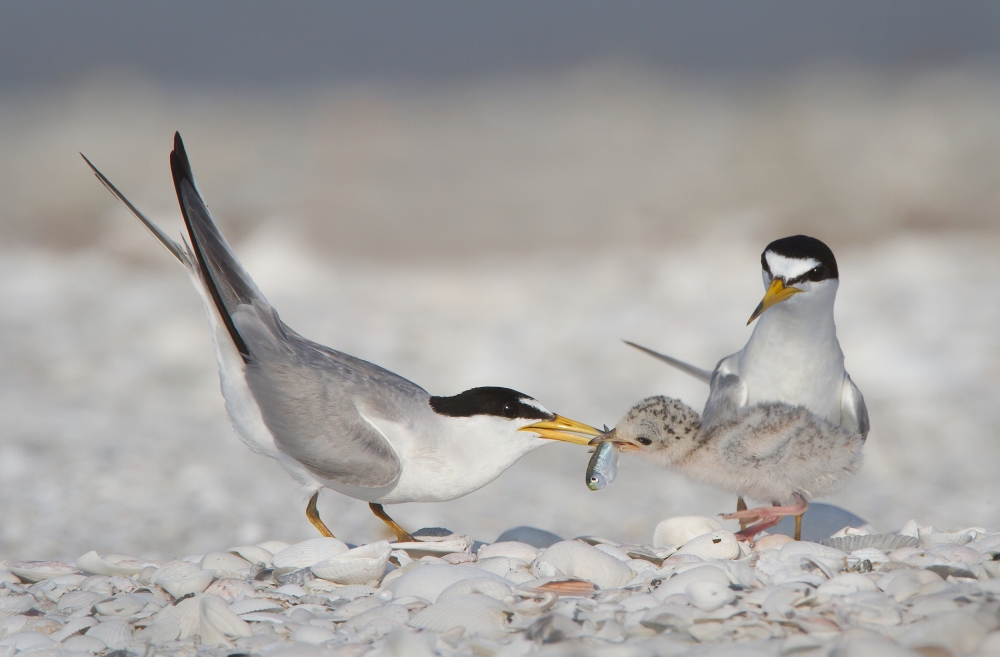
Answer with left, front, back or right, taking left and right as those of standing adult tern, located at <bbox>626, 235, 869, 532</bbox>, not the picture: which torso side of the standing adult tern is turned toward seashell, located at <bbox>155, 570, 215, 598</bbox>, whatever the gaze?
right

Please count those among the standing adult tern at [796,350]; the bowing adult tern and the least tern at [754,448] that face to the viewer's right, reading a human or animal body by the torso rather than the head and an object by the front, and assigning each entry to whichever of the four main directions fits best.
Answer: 1

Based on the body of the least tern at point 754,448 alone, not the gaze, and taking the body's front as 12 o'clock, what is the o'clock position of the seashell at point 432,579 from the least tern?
The seashell is roughly at 11 o'clock from the least tern.

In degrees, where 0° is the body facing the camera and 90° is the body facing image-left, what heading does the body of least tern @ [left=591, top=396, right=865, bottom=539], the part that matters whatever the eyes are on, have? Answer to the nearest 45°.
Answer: approximately 90°

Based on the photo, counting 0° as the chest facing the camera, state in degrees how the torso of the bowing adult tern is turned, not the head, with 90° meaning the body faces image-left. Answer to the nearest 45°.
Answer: approximately 270°

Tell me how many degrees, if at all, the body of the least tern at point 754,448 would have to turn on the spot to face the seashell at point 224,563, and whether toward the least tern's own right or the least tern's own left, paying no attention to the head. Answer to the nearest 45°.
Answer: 0° — it already faces it

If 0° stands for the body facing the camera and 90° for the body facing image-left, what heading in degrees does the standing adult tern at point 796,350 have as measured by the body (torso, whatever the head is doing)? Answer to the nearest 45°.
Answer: approximately 0°

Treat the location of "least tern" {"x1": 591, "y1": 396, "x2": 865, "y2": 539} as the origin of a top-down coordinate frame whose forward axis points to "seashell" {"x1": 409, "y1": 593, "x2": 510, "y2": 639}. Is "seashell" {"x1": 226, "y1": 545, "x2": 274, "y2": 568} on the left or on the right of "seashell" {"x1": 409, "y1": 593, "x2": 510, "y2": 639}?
right

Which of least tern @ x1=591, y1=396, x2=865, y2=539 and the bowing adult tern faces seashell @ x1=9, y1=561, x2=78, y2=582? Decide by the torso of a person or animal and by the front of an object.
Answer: the least tern

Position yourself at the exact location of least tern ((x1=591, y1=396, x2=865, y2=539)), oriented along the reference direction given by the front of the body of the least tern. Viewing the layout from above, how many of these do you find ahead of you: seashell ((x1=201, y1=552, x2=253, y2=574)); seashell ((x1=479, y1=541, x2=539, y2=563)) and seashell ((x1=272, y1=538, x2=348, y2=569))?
3

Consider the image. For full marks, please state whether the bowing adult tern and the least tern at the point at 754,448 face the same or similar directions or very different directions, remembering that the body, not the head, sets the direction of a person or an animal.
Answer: very different directions

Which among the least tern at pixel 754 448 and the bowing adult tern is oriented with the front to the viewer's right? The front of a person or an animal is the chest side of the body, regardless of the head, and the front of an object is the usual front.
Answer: the bowing adult tern

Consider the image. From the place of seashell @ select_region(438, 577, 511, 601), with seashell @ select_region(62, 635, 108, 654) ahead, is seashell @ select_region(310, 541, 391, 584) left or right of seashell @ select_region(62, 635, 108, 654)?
right

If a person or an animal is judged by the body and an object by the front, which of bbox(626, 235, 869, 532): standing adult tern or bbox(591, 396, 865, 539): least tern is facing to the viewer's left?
the least tern
